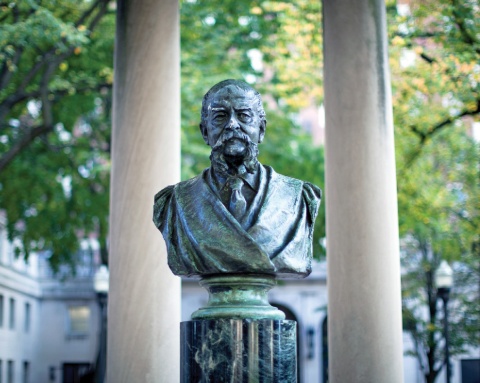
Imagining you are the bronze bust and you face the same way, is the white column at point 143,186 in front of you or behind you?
behind

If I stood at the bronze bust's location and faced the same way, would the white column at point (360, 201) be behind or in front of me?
behind

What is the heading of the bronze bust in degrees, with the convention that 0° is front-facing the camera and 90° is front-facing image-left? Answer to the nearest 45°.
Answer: approximately 0°
